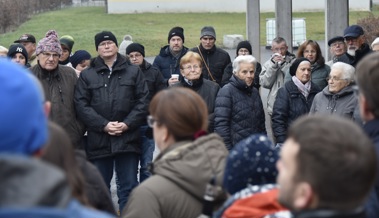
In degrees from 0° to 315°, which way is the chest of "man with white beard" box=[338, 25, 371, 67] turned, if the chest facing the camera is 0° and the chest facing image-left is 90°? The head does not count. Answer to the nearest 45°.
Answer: approximately 45°

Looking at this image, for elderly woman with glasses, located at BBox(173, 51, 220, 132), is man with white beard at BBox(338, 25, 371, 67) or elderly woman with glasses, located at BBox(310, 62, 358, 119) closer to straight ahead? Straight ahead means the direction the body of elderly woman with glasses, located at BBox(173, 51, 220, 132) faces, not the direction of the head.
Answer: the elderly woman with glasses

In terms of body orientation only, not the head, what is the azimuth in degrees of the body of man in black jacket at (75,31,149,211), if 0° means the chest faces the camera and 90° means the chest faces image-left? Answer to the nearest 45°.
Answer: approximately 0°

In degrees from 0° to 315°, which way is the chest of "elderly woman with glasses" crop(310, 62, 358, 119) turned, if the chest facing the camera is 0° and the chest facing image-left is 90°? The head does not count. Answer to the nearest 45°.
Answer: approximately 45°

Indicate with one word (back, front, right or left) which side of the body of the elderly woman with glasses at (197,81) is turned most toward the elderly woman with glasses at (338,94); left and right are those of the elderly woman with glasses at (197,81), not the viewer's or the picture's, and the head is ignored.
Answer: left

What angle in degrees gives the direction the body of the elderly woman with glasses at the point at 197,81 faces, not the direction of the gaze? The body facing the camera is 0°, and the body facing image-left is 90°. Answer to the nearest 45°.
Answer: approximately 0°

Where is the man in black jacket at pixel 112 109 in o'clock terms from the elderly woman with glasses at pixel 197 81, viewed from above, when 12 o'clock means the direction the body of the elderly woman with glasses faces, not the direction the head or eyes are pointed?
The man in black jacket is roughly at 2 o'clock from the elderly woman with glasses.
